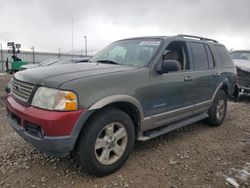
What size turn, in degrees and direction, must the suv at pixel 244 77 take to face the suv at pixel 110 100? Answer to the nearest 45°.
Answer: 0° — it already faces it

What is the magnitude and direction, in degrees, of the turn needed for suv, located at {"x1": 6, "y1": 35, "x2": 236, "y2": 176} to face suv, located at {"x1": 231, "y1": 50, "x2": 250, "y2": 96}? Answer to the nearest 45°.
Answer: approximately 180°

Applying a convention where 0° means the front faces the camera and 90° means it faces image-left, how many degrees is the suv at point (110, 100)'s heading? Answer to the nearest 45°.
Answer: approximately 45°

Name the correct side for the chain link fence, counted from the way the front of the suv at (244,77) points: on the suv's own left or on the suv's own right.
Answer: on the suv's own right

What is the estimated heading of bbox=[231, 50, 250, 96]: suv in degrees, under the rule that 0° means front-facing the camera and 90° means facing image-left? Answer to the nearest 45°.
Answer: approximately 0°
